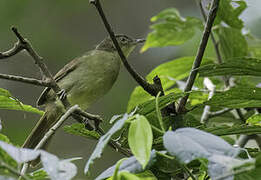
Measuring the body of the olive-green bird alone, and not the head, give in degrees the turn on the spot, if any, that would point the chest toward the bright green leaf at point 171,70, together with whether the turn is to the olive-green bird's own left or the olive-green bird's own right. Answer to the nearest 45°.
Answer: approximately 45° to the olive-green bird's own right

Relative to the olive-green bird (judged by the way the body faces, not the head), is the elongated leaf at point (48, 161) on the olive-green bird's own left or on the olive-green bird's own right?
on the olive-green bird's own right

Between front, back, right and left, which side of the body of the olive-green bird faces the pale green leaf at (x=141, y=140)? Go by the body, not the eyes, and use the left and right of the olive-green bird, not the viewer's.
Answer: front

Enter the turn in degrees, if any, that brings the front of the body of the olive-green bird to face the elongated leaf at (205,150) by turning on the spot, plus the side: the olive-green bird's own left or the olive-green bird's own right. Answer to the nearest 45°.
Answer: approximately 90° to the olive-green bird's own right

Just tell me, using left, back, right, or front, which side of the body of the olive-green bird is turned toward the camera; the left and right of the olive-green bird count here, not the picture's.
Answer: right
